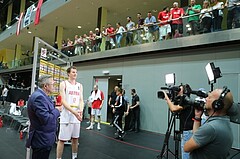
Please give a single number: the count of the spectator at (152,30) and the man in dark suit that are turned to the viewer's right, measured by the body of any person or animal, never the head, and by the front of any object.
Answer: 1

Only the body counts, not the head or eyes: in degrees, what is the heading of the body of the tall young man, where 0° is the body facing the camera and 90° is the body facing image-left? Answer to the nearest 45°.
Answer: approximately 315°

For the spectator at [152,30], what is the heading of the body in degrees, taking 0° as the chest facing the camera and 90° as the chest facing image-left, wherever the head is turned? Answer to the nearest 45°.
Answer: approximately 45°

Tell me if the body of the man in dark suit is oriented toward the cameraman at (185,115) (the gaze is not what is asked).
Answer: yes

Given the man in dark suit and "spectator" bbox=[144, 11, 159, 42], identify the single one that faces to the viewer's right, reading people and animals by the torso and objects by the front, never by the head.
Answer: the man in dark suit

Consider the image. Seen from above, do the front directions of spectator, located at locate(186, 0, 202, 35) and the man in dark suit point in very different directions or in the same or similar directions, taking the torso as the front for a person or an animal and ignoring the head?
very different directions

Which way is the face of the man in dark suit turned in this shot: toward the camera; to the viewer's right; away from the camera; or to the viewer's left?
to the viewer's right

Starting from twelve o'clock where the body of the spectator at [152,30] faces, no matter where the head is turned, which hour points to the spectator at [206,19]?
the spectator at [206,19] is roughly at 9 o'clock from the spectator at [152,30].

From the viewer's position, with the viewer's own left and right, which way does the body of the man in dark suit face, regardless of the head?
facing to the right of the viewer

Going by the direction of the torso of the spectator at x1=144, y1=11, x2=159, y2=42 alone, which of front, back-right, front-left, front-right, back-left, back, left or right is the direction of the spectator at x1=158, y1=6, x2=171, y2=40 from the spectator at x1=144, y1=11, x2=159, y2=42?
left

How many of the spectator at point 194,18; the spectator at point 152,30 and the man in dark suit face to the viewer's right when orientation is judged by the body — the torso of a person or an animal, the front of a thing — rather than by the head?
1

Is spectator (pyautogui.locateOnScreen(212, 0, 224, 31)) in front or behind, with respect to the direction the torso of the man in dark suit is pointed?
in front
